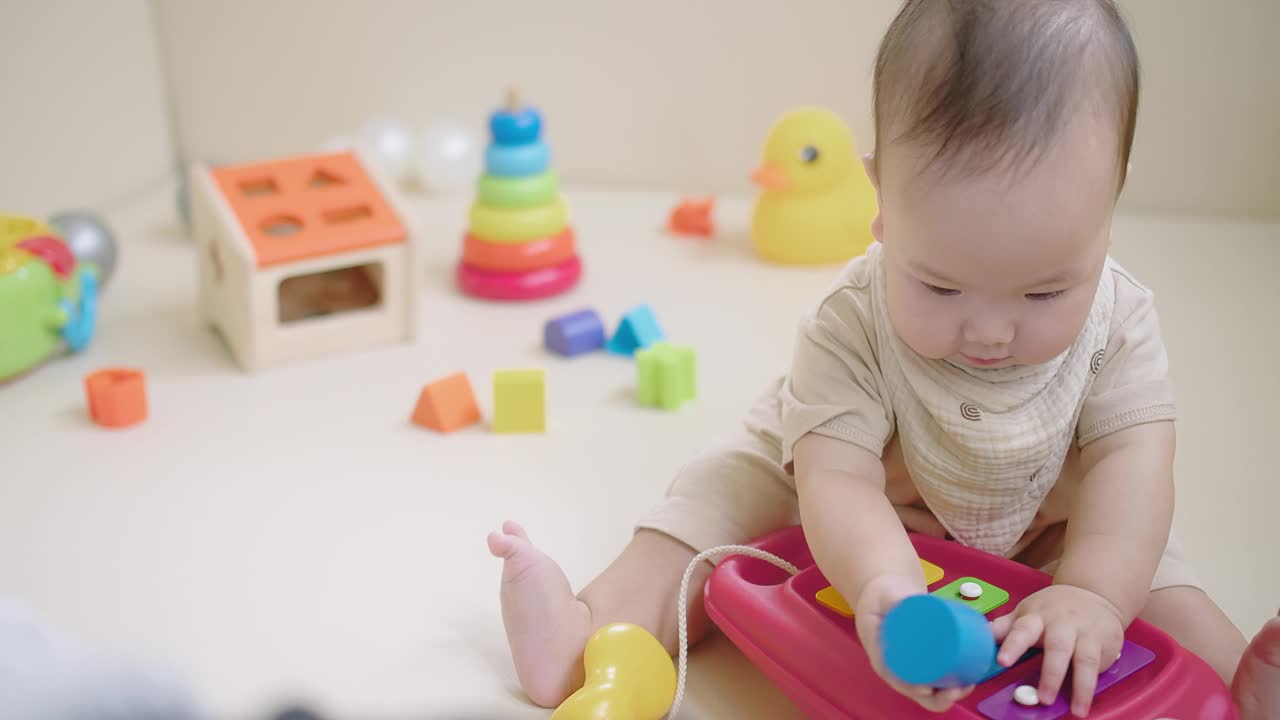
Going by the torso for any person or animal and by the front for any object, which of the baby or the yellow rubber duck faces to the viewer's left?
the yellow rubber duck

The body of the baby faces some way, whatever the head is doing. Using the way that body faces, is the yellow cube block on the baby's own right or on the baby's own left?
on the baby's own right

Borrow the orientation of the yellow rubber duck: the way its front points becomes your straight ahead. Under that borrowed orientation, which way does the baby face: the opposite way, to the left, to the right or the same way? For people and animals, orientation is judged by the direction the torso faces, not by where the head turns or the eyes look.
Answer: to the left

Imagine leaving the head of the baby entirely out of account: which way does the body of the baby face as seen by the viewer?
toward the camera

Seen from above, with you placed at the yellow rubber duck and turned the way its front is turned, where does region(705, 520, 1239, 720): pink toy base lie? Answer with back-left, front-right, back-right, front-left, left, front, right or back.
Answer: left

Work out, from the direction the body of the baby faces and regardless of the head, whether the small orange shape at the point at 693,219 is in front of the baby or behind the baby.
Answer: behind

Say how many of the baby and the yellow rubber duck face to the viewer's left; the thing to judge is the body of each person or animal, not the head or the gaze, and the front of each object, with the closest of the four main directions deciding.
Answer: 1

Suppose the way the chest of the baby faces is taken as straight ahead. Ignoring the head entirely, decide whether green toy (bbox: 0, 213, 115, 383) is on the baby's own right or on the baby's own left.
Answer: on the baby's own right

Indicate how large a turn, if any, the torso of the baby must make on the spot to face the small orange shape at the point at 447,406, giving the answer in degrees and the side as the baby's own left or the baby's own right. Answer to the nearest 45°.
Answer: approximately 135° to the baby's own right

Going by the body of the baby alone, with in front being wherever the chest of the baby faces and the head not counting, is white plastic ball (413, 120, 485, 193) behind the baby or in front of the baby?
behind

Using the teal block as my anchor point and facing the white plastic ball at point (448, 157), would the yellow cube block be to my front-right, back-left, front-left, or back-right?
back-left

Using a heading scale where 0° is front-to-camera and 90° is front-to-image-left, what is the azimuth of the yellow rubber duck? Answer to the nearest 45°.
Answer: approximately 90°

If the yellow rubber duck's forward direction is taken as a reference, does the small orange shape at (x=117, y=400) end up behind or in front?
in front

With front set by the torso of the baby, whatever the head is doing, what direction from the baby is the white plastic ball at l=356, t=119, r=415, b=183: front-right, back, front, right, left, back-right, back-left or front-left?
back-right
